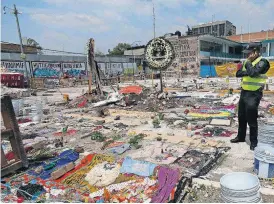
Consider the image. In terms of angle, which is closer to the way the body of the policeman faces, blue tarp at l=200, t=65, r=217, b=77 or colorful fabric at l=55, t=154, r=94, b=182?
the colorful fabric

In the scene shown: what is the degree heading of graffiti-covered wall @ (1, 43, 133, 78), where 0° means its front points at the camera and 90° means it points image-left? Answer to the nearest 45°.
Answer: approximately 0°

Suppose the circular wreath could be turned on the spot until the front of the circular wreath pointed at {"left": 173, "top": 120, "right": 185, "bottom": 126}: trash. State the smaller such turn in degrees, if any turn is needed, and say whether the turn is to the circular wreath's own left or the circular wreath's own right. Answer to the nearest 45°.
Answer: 0° — it already faces it

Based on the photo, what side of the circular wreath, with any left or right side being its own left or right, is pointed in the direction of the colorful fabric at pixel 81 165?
front

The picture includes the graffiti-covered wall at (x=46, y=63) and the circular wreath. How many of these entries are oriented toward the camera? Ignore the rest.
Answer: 2

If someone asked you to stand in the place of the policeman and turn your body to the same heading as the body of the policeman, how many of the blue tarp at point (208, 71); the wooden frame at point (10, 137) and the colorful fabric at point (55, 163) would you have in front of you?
2

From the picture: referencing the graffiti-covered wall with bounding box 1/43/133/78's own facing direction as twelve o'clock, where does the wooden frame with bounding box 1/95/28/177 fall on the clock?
The wooden frame is roughly at 12 o'clock from the graffiti-covered wall.

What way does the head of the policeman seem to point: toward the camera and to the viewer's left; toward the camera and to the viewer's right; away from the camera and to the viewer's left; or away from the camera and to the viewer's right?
toward the camera and to the viewer's left

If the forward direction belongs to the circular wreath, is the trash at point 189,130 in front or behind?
in front

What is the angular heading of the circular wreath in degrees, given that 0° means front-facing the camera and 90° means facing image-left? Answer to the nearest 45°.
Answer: approximately 0°

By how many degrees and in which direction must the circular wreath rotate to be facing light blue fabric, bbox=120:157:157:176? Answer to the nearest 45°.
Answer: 0° — it already faces it

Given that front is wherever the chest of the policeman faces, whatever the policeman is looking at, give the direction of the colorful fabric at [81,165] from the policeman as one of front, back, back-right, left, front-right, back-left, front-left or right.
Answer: front

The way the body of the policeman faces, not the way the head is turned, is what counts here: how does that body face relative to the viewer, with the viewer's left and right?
facing the viewer and to the left of the viewer

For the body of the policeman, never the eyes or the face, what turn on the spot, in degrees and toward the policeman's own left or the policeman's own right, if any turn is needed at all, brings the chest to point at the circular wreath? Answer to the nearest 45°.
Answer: approximately 90° to the policeman's own right
